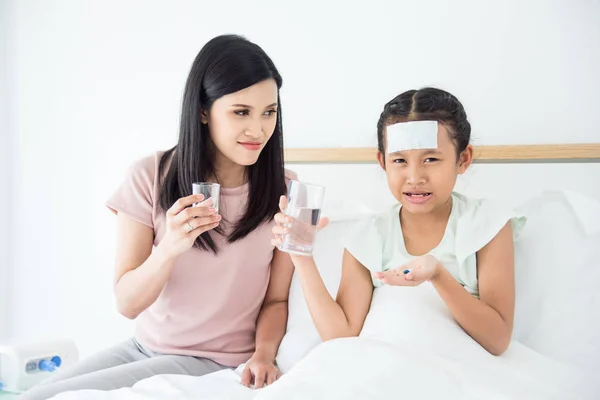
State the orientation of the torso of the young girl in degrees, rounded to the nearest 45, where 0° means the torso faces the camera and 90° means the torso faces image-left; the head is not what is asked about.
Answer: approximately 0°

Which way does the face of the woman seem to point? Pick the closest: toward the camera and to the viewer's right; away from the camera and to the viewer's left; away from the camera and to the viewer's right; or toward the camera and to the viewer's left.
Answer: toward the camera and to the viewer's right
